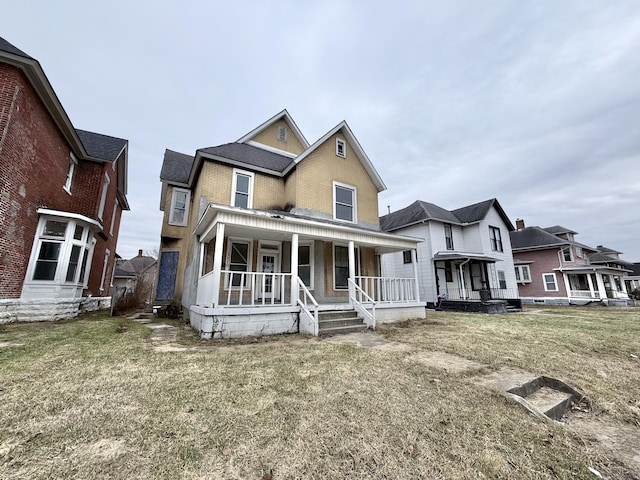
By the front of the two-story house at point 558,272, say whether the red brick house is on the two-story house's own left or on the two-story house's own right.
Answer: on the two-story house's own right

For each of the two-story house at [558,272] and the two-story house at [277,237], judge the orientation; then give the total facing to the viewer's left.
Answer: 0

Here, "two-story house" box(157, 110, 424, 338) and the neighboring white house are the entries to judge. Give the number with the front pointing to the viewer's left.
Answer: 0

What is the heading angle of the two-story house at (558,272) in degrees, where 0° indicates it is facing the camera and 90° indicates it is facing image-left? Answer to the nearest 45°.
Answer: approximately 315°

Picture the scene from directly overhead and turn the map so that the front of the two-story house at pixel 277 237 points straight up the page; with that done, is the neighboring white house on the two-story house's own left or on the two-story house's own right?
on the two-story house's own left

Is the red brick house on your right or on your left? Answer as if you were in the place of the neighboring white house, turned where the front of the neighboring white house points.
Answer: on your right

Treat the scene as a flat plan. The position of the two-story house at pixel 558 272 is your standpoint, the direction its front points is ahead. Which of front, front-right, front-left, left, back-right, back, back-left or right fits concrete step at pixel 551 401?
front-right

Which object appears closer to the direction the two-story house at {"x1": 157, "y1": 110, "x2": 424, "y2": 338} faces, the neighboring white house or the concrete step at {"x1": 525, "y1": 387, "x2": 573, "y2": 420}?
the concrete step

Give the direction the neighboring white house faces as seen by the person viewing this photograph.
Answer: facing the viewer and to the right of the viewer
